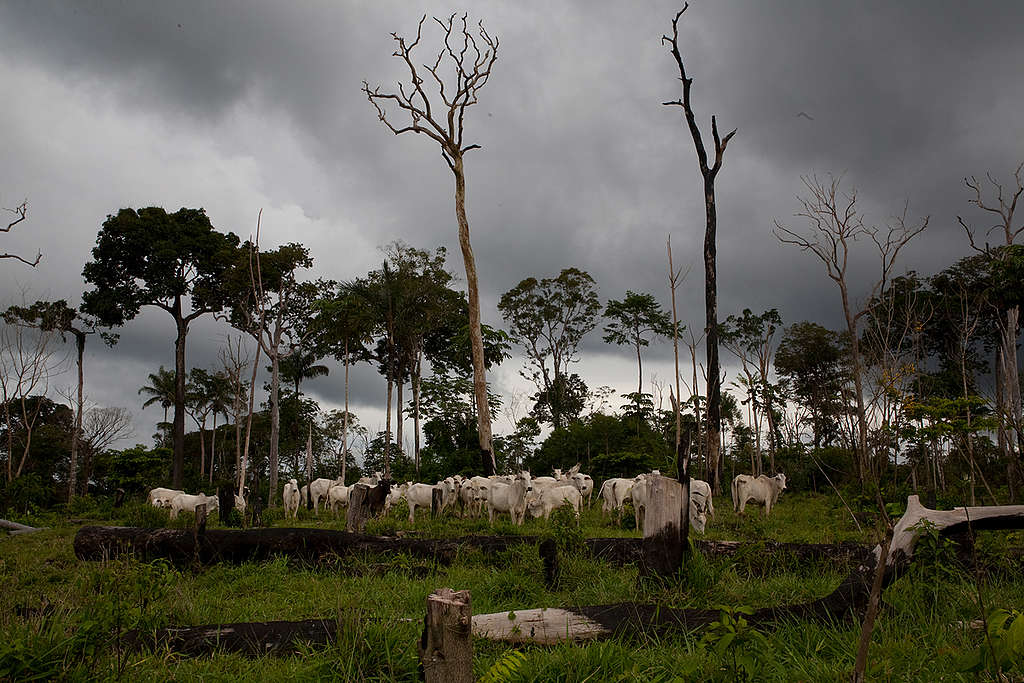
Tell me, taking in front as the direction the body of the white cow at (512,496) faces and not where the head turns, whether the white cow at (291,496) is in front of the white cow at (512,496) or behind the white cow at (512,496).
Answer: behind

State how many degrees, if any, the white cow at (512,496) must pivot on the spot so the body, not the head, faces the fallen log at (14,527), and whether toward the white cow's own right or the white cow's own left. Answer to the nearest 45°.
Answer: approximately 135° to the white cow's own right

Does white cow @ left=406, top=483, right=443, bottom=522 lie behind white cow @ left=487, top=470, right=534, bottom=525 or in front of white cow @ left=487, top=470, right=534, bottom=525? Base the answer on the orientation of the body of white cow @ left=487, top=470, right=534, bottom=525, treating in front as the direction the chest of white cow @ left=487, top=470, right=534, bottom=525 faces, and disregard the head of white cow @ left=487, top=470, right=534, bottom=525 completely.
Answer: behind

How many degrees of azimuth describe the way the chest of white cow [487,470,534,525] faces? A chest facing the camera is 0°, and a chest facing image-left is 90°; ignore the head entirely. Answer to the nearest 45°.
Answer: approximately 315°
